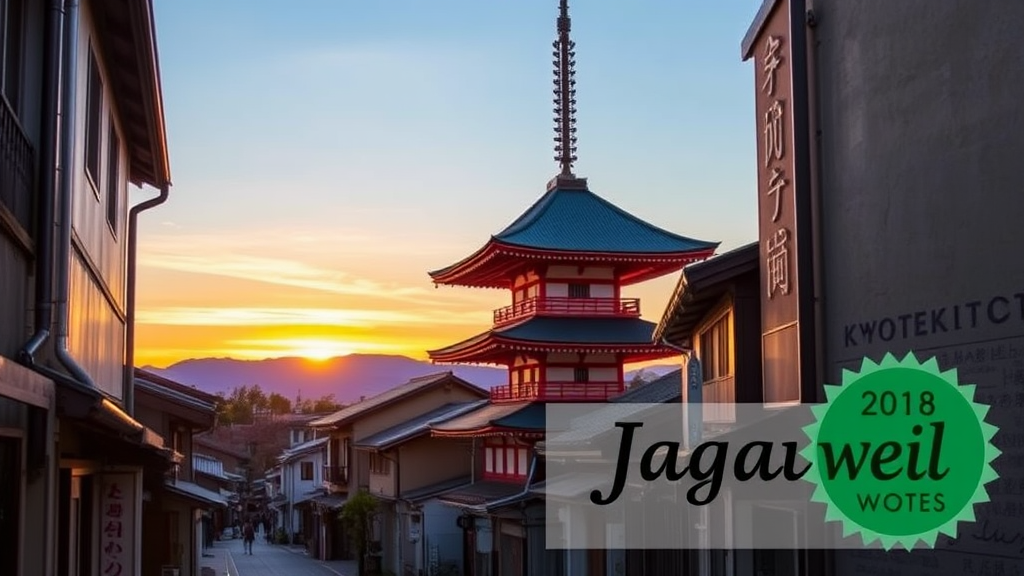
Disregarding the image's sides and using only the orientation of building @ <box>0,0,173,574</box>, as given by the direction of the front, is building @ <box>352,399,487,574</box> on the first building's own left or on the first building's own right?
on the first building's own left

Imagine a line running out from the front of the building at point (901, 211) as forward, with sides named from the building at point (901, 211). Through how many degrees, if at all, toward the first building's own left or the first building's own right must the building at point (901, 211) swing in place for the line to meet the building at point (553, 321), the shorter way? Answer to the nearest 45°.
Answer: approximately 135° to the first building's own right

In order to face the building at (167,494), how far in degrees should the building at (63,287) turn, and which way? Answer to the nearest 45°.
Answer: approximately 135° to its left

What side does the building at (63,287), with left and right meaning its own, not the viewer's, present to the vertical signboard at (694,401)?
front

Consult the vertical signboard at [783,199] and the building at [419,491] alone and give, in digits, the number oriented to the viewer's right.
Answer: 0

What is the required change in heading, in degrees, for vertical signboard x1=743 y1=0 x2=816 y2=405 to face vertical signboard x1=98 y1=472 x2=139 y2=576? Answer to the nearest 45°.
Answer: approximately 45° to its right

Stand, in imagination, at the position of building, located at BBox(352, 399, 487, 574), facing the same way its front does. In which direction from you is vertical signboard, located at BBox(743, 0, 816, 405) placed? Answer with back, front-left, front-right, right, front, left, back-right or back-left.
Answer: front-left

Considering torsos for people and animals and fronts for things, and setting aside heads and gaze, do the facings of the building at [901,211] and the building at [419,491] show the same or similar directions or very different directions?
same or similar directions

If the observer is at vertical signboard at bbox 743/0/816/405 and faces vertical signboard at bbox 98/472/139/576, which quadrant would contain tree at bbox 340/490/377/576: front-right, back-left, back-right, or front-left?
front-right

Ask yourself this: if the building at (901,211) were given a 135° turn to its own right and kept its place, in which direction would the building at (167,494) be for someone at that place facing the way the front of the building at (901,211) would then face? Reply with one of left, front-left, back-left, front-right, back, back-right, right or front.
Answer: front-left

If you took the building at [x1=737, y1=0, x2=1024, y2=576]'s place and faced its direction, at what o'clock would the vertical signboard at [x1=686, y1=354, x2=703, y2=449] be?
The vertical signboard is roughly at 4 o'clock from the building.

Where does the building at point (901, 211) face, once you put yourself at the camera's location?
facing the viewer and to the left of the viewer

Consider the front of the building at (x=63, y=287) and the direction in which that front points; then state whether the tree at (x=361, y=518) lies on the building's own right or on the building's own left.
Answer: on the building's own left
